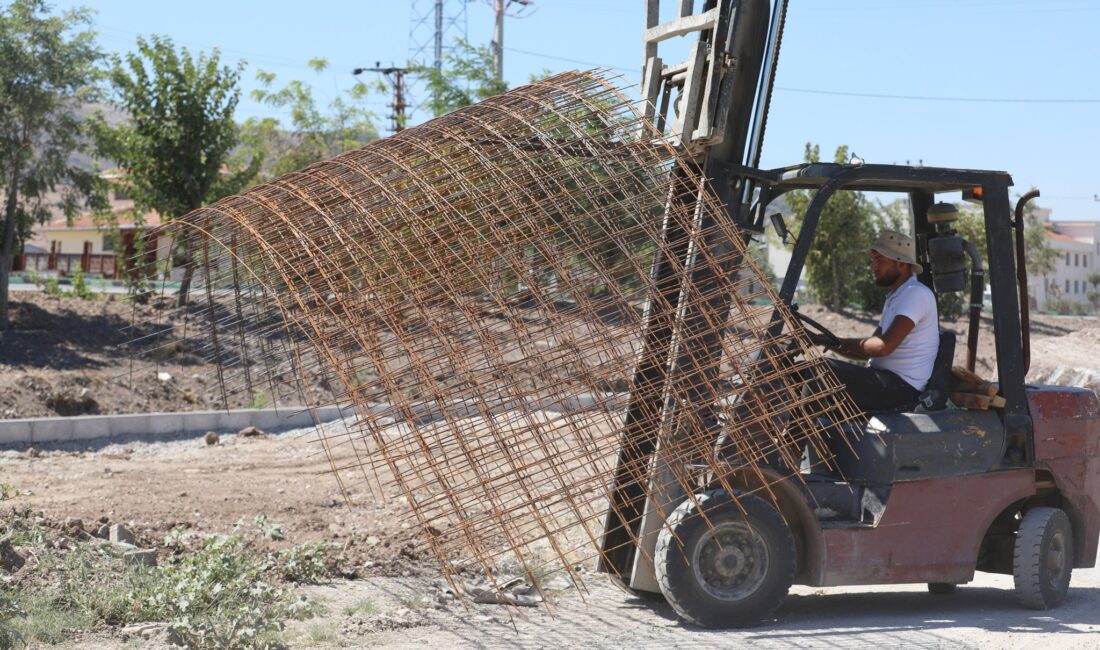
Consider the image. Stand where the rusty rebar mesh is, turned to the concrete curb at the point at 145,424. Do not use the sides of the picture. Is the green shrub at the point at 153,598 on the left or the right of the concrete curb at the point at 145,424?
left

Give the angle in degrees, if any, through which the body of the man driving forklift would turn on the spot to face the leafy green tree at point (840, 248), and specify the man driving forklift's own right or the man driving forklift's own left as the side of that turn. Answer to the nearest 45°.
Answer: approximately 90° to the man driving forklift's own right

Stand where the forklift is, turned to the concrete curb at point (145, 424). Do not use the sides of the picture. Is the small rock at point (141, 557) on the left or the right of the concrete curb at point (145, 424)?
left

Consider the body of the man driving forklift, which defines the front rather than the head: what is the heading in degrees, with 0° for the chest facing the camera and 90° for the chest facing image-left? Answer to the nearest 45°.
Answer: approximately 90°

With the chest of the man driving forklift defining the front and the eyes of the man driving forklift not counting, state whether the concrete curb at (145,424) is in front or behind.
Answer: in front

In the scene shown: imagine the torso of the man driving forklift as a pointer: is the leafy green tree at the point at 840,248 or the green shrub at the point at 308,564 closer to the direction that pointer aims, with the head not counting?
the green shrub

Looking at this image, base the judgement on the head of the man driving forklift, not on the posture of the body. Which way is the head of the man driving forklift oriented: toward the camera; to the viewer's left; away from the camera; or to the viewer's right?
to the viewer's left

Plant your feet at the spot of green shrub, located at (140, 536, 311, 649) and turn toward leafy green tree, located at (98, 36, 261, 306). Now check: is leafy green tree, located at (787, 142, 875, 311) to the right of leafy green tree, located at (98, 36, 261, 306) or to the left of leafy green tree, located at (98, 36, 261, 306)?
right

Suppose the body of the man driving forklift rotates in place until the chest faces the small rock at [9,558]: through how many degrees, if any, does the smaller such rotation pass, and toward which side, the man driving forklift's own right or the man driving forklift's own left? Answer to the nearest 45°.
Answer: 0° — they already face it

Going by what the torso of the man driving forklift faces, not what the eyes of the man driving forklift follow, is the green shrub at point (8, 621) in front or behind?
in front

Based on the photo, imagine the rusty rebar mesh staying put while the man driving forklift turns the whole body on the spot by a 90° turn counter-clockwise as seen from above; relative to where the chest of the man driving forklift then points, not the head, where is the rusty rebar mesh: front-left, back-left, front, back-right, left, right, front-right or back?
front-right

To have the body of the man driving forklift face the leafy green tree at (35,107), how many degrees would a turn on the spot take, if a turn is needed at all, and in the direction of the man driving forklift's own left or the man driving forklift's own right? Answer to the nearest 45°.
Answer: approximately 45° to the man driving forklift's own right

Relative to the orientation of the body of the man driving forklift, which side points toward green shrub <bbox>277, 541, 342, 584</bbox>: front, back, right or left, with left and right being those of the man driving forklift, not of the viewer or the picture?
front
